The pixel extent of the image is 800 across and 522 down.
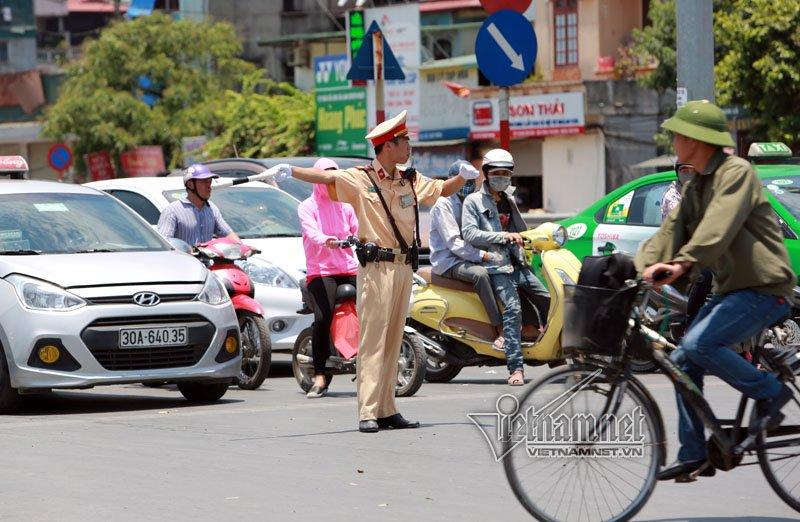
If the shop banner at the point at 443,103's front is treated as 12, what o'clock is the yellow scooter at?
The yellow scooter is roughly at 12 o'clock from the shop banner.

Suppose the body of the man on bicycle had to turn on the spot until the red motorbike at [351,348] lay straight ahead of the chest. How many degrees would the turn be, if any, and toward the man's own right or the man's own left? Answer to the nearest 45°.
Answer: approximately 45° to the man's own right

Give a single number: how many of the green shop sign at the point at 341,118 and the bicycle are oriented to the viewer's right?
0

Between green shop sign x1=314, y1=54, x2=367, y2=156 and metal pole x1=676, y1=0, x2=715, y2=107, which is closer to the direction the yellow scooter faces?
the metal pole

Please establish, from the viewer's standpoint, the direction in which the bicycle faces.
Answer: facing to the left of the viewer

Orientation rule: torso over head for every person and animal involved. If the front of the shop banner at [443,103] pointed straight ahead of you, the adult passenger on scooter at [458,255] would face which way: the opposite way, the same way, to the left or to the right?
to the left

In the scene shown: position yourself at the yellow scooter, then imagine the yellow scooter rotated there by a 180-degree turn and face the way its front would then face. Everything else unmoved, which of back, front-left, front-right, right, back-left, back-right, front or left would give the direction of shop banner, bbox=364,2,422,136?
right

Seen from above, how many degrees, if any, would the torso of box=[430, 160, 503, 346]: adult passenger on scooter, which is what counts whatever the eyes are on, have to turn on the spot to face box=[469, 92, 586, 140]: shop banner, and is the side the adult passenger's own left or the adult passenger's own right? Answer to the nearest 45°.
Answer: approximately 90° to the adult passenger's own left

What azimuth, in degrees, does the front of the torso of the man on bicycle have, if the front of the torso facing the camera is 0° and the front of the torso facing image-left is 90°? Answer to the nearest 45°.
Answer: approximately 90°

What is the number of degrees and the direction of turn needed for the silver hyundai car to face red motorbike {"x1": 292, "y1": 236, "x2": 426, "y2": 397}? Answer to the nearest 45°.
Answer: approximately 45° to its left

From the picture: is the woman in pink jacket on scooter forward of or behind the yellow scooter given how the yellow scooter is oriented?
behind

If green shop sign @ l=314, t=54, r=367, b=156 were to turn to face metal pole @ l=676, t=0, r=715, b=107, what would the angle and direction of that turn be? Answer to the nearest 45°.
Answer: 0° — it already faces it

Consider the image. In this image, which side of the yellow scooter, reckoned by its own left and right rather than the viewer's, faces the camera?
right

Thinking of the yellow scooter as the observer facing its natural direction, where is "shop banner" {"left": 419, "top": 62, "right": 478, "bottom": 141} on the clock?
The shop banner is roughly at 9 o'clock from the yellow scooter.
